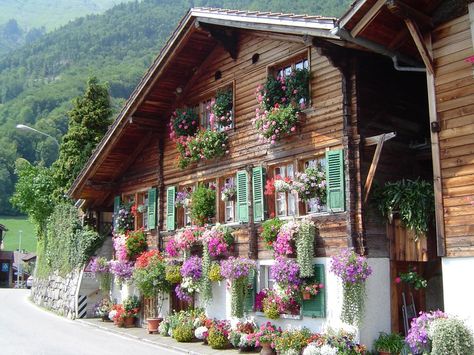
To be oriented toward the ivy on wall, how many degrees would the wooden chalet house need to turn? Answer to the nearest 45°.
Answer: approximately 90° to its right

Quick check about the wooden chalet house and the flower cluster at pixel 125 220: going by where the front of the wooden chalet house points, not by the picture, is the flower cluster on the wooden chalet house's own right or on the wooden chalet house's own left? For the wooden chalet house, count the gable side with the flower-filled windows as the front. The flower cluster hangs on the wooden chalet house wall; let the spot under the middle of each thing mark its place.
on the wooden chalet house's own right

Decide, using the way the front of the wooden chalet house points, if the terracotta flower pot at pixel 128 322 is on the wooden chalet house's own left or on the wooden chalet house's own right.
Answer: on the wooden chalet house's own right

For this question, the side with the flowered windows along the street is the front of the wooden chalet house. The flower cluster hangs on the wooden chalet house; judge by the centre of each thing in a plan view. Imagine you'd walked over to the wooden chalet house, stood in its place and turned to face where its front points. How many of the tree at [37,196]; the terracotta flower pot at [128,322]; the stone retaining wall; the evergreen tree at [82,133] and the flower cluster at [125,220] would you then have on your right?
5

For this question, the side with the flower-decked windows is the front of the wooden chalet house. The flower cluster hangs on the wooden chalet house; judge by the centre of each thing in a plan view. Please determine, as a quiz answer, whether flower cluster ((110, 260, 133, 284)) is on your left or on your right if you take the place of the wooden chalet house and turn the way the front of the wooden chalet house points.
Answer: on your right

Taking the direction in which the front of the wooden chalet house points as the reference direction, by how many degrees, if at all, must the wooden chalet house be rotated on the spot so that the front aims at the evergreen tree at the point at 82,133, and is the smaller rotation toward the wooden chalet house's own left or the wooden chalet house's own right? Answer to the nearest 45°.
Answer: approximately 90° to the wooden chalet house's own right

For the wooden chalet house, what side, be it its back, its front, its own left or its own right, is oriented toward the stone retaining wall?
right

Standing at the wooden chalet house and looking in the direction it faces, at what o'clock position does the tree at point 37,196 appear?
The tree is roughly at 3 o'clock from the wooden chalet house.

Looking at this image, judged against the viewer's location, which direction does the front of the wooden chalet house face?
facing the viewer and to the left of the viewer
